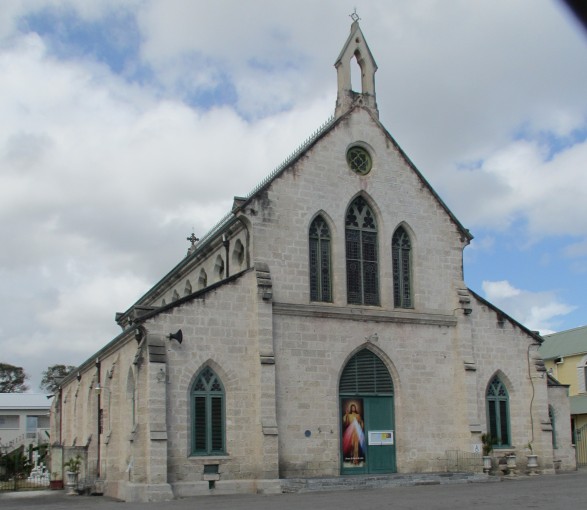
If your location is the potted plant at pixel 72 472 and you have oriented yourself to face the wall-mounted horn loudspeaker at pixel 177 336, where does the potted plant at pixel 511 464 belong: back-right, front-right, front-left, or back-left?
front-left

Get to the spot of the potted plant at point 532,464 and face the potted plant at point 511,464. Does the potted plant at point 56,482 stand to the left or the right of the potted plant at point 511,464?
right

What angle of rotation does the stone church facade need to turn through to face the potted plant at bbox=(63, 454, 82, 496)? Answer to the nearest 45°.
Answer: approximately 135° to its right

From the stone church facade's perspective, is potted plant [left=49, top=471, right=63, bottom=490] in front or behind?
behind

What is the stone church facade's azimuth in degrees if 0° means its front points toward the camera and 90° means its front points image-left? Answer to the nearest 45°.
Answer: approximately 315°

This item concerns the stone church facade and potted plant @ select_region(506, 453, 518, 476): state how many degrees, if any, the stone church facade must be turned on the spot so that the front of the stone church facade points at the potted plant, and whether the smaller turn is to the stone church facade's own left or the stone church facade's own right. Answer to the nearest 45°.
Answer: approximately 45° to the stone church facade's own left
